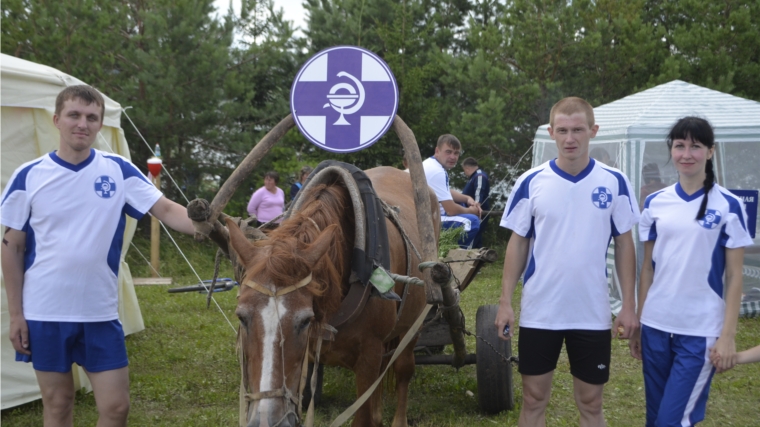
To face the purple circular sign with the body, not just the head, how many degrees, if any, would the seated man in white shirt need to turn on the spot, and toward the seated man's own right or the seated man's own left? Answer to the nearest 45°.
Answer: approximately 90° to the seated man's own right

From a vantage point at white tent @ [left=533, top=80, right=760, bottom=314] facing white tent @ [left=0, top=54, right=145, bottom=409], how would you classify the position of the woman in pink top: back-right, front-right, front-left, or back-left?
front-right

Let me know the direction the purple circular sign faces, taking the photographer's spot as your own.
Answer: facing the viewer

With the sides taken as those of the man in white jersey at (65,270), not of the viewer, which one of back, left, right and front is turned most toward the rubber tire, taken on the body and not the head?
left

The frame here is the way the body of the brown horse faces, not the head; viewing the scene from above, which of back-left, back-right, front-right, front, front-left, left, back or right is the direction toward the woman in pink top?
back-right

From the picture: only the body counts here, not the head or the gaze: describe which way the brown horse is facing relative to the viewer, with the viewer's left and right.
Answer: facing the viewer and to the left of the viewer

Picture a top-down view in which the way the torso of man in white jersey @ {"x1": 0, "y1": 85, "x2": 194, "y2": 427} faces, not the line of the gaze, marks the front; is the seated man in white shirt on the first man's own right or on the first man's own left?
on the first man's own left

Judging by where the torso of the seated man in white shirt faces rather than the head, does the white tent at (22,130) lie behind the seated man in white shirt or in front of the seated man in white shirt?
behind

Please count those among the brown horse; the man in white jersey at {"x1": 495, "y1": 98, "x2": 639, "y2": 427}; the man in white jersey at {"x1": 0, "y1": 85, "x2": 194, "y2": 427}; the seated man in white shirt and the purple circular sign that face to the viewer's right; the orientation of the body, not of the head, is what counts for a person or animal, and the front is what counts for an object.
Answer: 1

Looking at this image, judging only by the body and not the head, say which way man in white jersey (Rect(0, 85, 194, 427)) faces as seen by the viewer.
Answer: toward the camera

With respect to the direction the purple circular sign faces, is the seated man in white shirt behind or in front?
behind

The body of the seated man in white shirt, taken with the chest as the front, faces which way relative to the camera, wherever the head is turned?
to the viewer's right
